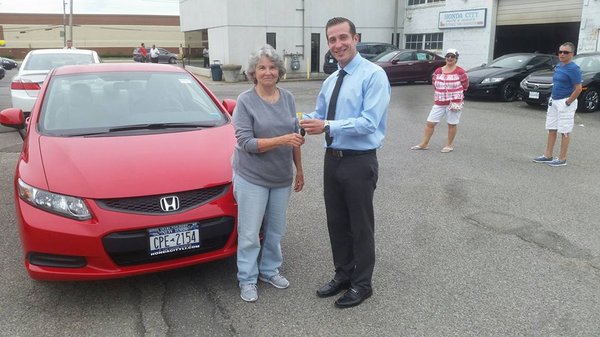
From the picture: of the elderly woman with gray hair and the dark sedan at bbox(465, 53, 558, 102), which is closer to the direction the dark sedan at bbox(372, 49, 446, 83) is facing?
the elderly woman with gray hair

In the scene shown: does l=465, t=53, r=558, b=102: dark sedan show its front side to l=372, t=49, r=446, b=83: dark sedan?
no

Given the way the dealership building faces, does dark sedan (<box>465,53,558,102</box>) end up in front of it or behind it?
in front

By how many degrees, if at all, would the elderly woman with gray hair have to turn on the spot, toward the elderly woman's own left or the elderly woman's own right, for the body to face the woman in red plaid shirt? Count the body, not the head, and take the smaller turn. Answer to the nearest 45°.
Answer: approximately 90° to the elderly woman's own left

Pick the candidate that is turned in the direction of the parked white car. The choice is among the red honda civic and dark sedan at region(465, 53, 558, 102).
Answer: the dark sedan

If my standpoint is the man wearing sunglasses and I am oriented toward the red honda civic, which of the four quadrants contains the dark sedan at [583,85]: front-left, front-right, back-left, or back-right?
back-right

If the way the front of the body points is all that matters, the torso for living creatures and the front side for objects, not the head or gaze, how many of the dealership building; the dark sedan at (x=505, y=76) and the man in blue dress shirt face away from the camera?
0

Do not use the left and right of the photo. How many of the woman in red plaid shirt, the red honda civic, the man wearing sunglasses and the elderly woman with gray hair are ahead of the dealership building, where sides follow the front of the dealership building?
4

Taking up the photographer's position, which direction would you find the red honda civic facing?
facing the viewer and to the right of the viewer

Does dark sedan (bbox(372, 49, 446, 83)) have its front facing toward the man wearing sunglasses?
no

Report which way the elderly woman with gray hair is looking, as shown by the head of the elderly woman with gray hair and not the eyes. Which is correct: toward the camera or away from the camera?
toward the camera

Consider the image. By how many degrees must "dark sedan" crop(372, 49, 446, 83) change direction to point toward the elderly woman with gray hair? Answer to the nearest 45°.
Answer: approximately 45° to its left

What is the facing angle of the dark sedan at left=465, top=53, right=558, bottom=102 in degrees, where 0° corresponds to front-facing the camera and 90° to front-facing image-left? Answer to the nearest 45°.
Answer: approximately 45°

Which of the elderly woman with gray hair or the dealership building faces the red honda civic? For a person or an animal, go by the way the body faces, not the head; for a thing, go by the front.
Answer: the dealership building

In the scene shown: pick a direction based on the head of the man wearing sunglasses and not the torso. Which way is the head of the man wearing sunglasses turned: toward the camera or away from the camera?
toward the camera

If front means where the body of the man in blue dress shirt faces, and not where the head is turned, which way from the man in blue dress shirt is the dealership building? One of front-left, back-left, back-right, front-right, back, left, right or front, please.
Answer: back-right

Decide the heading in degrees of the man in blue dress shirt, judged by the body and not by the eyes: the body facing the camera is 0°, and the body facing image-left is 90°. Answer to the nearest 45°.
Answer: approximately 45°

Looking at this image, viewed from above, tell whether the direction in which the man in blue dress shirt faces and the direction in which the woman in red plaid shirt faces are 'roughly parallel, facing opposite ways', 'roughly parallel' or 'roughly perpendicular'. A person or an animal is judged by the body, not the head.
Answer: roughly parallel

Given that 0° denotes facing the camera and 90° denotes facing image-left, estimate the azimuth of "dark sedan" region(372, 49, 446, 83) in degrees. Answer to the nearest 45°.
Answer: approximately 45°
